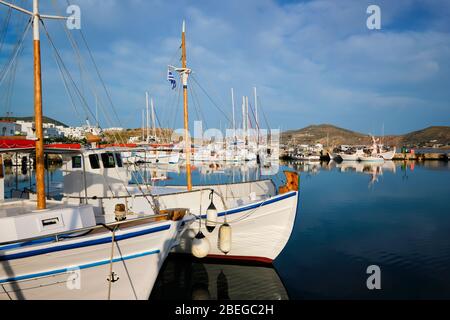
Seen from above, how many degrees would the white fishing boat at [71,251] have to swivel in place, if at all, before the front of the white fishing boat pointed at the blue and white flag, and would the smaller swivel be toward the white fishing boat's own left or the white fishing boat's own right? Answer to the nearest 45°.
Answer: approximately 45° to the white fishing boat's own left

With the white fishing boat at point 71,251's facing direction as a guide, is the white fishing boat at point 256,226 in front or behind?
in front

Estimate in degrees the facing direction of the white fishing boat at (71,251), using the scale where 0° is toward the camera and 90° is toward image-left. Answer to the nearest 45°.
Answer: approximately 270°
